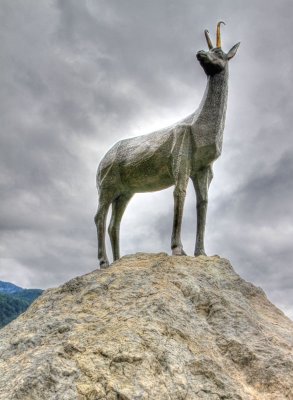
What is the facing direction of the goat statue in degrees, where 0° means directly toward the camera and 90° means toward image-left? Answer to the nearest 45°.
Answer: approximately 315°
